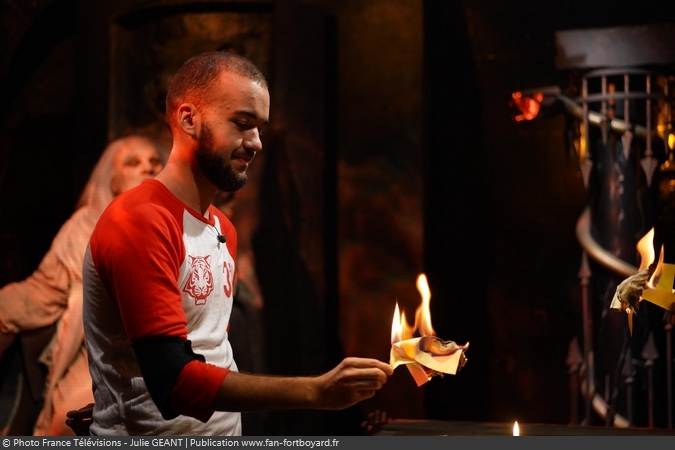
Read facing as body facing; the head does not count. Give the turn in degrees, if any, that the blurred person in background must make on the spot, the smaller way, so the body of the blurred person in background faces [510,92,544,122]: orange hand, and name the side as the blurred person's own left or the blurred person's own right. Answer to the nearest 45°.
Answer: approximately 45° to the blurred person's own left

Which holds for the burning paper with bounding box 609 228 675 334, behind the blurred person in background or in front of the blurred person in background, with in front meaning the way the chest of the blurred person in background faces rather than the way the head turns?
in front

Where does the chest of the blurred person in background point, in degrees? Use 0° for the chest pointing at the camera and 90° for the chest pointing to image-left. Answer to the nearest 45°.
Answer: approximately 315°

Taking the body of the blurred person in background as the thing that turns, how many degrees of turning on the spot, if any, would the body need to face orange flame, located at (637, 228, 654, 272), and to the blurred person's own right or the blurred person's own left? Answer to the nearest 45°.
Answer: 0° — they already face it
